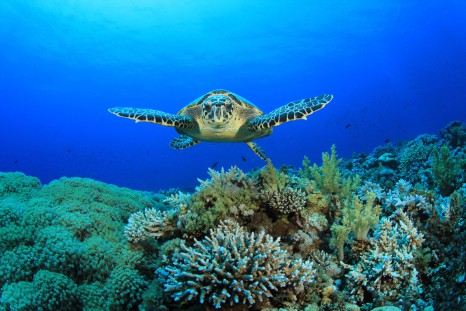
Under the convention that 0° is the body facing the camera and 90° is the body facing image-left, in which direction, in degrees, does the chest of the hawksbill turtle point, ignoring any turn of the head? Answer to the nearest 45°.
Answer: approximately 0°
